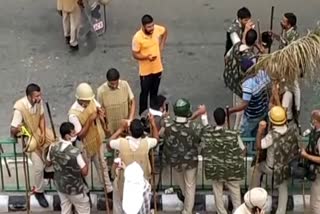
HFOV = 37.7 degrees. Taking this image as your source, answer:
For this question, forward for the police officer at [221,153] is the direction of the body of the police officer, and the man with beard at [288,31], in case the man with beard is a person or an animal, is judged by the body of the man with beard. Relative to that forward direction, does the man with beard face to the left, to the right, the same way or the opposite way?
to the left

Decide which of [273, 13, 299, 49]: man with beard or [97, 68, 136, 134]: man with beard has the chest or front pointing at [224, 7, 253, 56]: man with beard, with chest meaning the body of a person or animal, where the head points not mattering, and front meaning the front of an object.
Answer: [273, 13, 299, 49]: man with beard

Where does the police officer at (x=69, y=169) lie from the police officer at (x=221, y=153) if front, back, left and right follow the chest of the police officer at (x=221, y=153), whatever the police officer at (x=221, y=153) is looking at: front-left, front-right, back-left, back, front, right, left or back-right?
left

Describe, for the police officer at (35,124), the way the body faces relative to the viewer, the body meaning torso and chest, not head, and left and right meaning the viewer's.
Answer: facing the viewer and to the right of the viewer

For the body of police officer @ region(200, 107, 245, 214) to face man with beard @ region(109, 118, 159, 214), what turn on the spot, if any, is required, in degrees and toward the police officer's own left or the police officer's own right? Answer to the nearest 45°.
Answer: approximately 90° to the police officer's own left

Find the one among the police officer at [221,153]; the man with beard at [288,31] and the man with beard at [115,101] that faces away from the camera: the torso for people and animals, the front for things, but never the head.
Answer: the police officer

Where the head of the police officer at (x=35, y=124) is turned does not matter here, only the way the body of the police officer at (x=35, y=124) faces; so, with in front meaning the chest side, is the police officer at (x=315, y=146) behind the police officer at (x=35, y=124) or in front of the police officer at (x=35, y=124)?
in front

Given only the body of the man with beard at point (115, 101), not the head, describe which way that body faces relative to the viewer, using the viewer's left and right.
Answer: facing the viewer

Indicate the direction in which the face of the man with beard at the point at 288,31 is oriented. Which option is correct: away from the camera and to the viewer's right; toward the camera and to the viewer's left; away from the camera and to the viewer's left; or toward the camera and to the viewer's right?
toward the camera and to the viewer's left

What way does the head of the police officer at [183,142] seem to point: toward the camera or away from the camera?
away from the camera

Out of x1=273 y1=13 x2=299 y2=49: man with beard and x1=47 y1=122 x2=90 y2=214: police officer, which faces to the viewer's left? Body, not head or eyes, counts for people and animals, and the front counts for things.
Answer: the man with beard

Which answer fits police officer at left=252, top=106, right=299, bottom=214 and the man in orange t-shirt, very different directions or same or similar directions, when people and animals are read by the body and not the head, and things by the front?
very different directions

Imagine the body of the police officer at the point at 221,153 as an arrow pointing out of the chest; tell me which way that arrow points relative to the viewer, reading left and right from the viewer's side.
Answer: facing away from the viewer

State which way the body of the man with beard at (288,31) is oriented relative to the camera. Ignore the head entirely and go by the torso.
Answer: to the viewer's left
